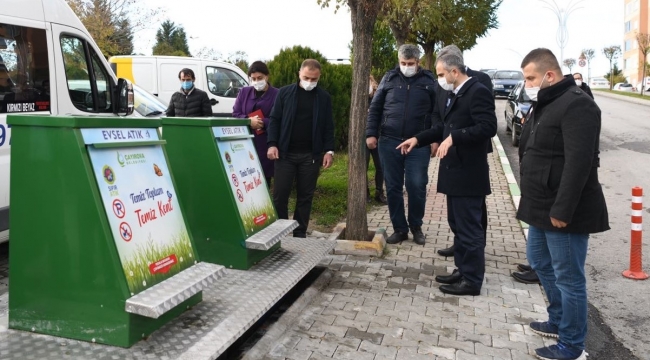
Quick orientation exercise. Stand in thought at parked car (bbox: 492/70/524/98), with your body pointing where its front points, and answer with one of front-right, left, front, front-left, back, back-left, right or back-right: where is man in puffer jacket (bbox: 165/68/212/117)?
front

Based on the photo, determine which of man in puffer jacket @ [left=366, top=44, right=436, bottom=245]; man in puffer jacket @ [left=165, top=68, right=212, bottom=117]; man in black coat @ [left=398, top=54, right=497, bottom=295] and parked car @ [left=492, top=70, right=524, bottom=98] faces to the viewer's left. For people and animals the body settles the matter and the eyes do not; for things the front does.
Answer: the man in black coat

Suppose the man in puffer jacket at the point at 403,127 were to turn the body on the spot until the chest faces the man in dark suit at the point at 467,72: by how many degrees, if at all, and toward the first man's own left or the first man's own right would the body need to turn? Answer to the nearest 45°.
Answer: approximately 45° to the first man's own left

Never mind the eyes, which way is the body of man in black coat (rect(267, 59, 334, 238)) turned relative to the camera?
toward the camera

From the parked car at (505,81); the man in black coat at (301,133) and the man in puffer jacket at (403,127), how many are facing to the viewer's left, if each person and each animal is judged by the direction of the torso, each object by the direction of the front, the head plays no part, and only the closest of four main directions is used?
0

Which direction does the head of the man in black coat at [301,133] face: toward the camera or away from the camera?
toward the camera

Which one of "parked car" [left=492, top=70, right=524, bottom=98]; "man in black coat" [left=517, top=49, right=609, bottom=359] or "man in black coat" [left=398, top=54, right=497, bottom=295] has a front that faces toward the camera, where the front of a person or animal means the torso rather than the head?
the parked car

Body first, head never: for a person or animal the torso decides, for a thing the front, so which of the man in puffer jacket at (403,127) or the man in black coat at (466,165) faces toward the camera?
the man in puffer jacket

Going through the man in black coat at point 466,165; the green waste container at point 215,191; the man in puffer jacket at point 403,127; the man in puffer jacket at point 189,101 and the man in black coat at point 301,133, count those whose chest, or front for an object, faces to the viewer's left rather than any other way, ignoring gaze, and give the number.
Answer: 1

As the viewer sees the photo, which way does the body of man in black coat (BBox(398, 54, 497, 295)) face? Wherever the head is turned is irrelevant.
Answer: to the viewer's left

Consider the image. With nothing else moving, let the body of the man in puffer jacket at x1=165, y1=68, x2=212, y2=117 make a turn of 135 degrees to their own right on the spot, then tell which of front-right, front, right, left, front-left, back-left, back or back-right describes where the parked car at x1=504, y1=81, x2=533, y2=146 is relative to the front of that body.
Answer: right

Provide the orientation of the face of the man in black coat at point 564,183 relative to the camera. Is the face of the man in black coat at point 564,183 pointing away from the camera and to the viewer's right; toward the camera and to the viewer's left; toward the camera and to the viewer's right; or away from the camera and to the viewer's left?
toward the camera and to the viewer's left

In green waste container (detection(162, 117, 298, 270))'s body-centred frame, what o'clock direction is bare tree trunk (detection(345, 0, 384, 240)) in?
The bare tree trunk is roughly at 9 o'clock from the green waste container.

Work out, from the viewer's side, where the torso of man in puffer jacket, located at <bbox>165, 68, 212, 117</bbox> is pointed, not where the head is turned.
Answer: toward the camera

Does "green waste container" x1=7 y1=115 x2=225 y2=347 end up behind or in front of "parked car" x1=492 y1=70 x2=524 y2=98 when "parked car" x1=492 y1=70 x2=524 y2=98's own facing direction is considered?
in front

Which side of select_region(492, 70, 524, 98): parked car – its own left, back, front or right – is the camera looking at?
front

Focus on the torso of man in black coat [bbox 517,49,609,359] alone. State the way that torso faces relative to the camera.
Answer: to the viewer's left

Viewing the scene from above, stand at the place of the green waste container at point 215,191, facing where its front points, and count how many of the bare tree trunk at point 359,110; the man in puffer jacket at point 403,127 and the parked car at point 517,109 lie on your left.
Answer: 3

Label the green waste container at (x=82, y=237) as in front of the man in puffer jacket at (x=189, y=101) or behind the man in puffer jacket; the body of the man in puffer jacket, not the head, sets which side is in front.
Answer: in front

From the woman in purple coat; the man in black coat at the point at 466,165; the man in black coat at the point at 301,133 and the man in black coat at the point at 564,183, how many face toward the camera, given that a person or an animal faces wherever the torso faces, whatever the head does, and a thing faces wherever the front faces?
2
